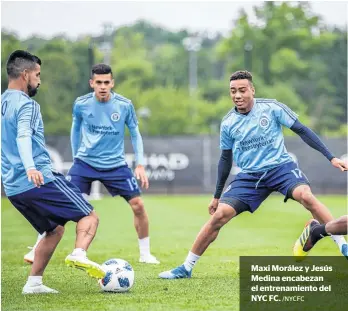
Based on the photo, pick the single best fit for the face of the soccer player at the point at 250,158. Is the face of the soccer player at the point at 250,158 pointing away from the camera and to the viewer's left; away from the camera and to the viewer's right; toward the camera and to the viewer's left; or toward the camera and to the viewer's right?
toward the camera and to the viewer's left

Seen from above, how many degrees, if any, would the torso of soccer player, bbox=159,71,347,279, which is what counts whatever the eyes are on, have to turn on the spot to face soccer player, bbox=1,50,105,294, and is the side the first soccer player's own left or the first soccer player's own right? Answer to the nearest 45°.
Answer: approximately 45° to the first soccer player's own right

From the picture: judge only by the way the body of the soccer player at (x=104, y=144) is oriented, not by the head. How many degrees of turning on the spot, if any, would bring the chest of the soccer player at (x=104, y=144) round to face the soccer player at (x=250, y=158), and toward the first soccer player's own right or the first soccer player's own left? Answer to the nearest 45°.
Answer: approximately 45° to the first soccer player's own left

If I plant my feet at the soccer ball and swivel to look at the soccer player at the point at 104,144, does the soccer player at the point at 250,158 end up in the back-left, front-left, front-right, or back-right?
front-right

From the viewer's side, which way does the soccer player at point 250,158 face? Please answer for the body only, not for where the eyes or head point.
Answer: toward the camera

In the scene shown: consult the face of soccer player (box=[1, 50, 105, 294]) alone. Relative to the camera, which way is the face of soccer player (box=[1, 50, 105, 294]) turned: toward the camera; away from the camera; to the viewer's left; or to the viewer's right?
to the viewer's right

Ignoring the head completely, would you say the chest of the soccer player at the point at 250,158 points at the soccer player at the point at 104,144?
no

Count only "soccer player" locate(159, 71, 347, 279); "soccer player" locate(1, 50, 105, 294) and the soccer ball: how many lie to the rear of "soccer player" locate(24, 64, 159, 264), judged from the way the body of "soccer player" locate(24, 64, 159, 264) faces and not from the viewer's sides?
0

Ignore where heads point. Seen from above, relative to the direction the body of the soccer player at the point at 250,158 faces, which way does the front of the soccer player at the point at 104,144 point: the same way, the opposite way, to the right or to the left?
the same way

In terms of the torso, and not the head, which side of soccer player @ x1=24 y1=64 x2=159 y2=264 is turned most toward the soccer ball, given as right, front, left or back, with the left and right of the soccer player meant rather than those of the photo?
front

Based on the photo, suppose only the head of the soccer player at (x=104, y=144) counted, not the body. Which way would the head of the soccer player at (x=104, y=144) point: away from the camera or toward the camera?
toward the camera

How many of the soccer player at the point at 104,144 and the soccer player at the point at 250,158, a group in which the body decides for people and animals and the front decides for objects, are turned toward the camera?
2
